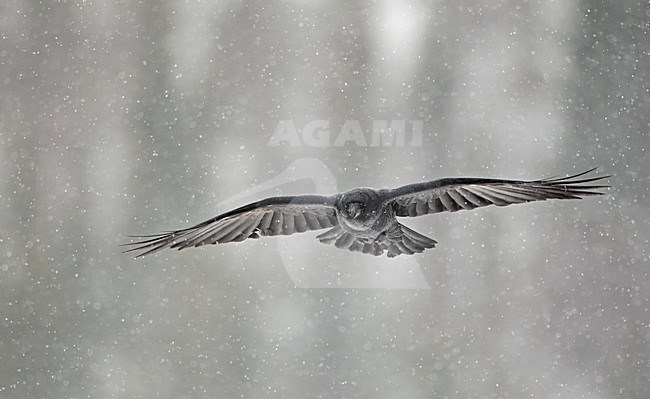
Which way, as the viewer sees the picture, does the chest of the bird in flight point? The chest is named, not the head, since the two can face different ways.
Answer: toward the camera
